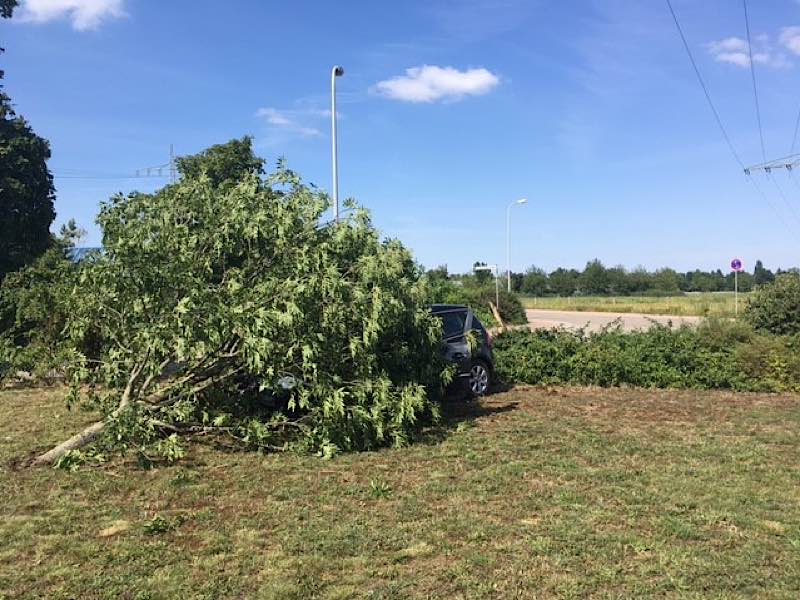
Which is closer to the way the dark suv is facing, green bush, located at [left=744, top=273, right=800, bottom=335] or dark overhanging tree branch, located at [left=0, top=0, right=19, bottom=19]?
the dark overhanging tree branch

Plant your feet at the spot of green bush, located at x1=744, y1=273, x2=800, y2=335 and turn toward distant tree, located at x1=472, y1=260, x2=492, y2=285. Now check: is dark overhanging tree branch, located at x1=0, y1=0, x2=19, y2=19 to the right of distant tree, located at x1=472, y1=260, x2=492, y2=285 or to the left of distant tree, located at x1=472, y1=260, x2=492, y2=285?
left

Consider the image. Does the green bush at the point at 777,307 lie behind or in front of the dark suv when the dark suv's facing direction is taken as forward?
behind

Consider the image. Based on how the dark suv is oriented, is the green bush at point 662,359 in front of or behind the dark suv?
behind

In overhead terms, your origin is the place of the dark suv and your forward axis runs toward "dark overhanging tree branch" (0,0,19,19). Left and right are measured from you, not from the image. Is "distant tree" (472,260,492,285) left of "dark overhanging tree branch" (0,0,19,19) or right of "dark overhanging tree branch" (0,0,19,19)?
right

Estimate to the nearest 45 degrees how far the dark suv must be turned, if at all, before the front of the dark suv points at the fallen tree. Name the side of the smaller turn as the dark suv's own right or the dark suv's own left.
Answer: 0° — it already faces it
